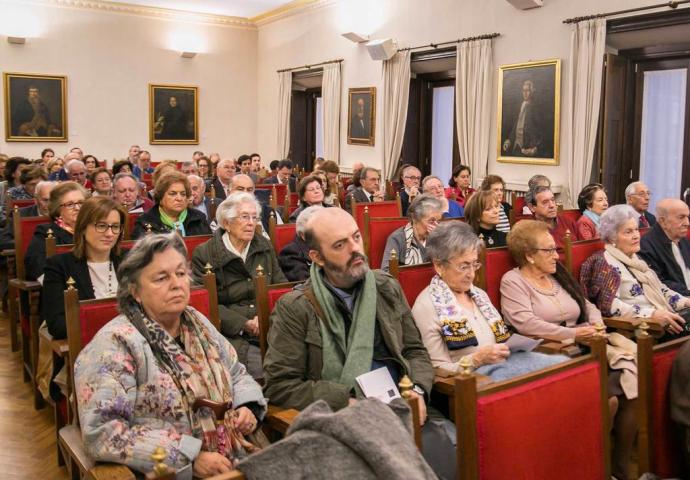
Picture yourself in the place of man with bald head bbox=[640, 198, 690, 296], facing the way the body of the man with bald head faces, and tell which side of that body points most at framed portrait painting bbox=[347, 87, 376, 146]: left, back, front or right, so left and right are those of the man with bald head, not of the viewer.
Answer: back

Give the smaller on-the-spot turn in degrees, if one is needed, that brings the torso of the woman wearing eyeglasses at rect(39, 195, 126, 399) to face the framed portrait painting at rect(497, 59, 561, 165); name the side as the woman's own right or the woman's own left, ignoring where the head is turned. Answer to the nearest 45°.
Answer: approximately 90° to the woman's own left

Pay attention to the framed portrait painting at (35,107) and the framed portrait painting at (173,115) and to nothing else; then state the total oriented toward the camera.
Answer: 2

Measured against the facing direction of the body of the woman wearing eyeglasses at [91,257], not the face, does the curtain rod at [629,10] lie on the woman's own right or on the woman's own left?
on the woman's own left

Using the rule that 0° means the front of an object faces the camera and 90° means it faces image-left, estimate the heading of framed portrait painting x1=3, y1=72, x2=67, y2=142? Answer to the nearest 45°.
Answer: approximately 0°

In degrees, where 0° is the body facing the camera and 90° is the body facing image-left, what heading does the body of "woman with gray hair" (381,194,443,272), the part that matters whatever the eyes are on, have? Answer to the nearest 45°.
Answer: approximately 315°

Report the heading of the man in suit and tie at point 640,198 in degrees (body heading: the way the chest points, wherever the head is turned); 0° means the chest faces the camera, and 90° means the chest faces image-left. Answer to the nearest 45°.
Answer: approximately 315°

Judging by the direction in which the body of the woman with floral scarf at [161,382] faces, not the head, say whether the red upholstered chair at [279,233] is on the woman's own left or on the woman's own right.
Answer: on the woman's own left

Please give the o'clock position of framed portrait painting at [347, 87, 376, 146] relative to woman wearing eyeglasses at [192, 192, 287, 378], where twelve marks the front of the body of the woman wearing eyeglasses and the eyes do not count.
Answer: The framed portrait painting is roughly at 8 o'clock from the woman wearing eyeglasses.

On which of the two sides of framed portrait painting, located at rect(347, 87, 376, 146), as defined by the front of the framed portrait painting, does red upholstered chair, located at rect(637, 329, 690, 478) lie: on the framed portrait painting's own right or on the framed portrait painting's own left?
on the framed portrait painting's own left
